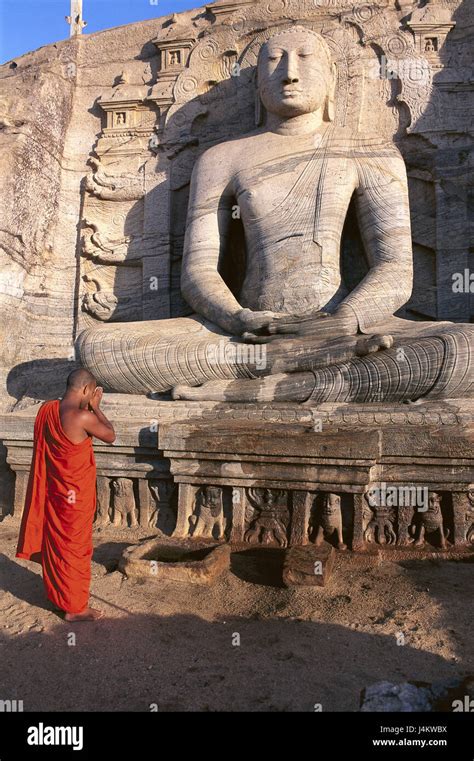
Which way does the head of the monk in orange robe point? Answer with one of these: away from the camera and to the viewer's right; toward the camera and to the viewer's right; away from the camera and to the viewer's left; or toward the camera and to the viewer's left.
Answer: away from the camera and to the viewer's right

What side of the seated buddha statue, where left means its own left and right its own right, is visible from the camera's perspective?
front

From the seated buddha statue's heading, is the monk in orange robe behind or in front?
in front
